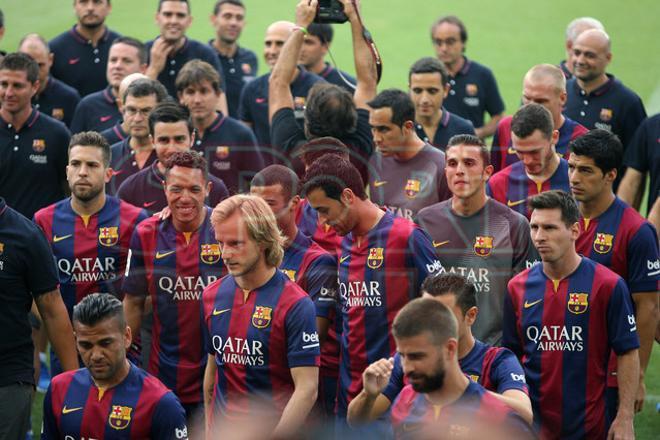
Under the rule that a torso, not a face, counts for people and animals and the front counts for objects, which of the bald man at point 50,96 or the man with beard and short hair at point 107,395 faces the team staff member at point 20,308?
the bald man

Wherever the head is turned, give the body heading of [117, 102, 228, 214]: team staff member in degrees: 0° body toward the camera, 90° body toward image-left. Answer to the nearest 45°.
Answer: approximately 0°

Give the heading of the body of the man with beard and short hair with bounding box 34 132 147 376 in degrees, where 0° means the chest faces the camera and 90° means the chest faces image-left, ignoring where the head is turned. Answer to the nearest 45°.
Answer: approximately 0°

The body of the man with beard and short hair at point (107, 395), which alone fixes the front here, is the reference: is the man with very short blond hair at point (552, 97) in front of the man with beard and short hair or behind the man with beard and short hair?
behind

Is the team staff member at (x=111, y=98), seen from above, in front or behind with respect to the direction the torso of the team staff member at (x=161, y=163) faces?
behind

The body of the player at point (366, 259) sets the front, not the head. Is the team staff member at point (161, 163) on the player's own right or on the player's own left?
on the player's own right

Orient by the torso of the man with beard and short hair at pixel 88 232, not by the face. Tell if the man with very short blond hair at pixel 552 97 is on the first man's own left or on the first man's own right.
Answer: on the first man's own left

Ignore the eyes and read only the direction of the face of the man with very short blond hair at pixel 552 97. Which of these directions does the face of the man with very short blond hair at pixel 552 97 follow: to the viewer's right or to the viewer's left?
to the viewer's left

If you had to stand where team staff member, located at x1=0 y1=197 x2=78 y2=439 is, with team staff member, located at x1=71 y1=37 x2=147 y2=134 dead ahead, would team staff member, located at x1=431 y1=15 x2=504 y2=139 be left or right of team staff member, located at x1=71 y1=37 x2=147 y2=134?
right
